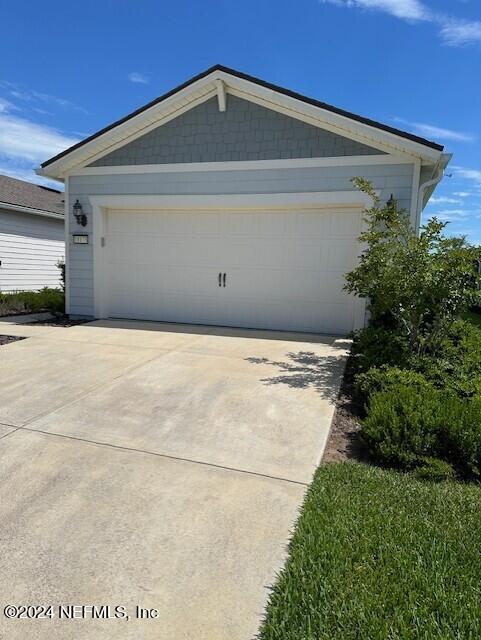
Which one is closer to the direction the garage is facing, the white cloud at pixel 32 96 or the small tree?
the small tree

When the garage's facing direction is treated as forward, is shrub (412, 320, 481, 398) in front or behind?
in front

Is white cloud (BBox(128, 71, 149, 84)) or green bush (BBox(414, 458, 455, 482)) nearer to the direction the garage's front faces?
the green bush

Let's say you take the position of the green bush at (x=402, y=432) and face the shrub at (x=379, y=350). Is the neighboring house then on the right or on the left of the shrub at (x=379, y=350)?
left

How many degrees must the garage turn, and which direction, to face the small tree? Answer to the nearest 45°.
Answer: approximately 45° to its left

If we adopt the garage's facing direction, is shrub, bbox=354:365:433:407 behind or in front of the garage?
in front

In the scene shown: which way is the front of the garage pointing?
toward the camera
